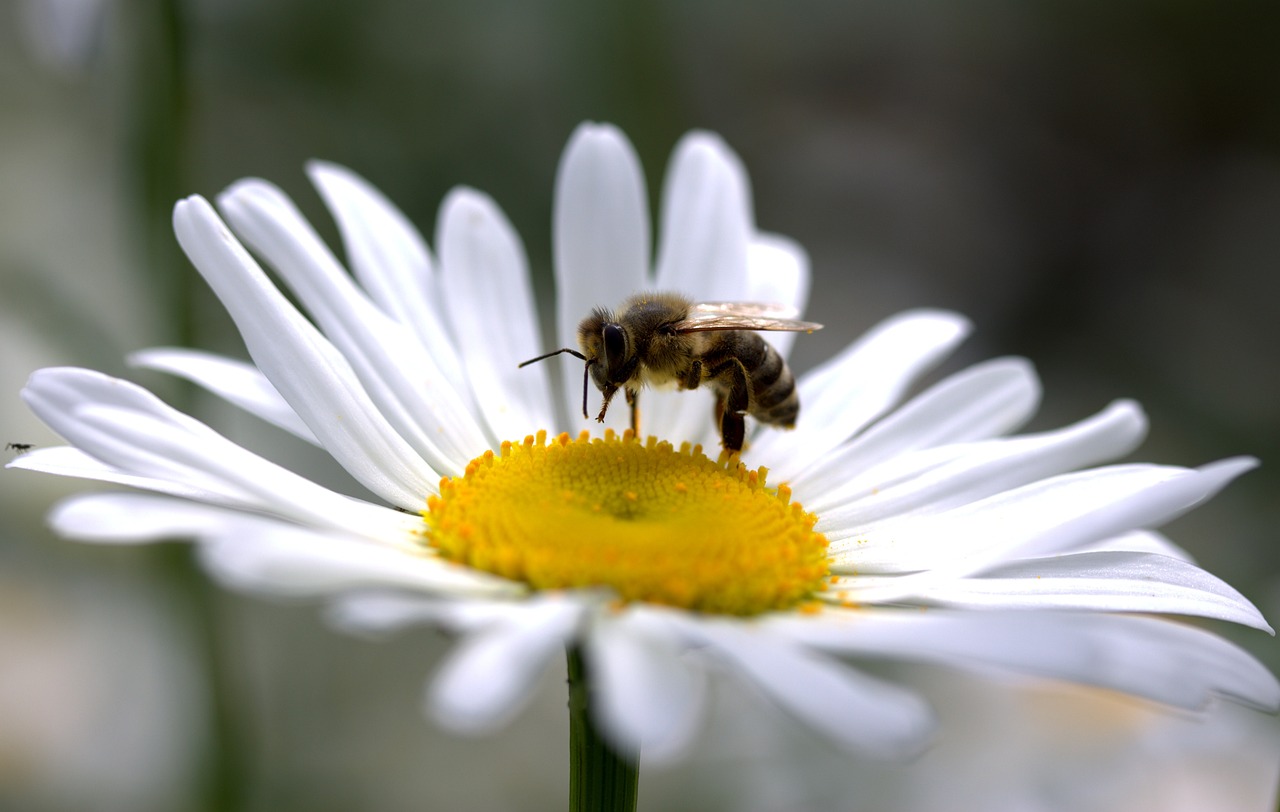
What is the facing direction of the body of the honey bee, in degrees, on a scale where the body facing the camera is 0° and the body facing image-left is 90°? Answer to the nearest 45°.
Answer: approximately 90°
